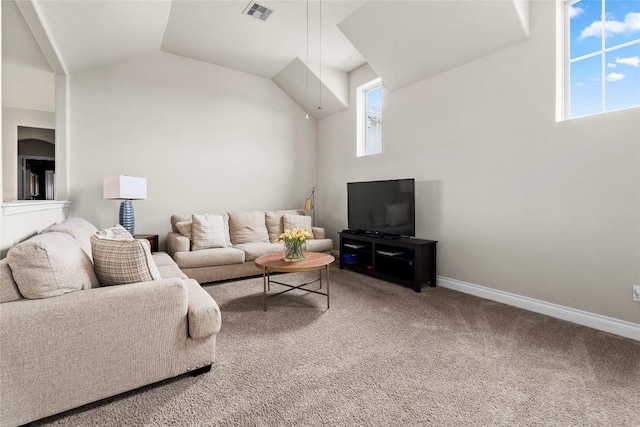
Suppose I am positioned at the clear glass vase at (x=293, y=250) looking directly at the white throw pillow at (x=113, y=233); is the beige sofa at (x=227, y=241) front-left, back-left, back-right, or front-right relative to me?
front-right

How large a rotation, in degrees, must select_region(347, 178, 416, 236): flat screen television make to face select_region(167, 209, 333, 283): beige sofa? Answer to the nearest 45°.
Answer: approximately 45° to its right

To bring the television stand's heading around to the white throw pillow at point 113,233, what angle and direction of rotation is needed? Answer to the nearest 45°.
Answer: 0° — it already faces it

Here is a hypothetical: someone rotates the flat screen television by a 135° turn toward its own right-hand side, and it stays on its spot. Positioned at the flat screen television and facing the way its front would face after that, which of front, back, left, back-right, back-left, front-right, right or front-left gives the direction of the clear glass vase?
back-left

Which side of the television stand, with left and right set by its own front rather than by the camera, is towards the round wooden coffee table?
front

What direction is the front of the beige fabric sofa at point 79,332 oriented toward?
to the viewer's right

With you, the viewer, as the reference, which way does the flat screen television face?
facing the viewer and to the left of the viewer

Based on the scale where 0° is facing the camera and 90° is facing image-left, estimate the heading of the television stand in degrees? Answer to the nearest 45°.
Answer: approximately 45°

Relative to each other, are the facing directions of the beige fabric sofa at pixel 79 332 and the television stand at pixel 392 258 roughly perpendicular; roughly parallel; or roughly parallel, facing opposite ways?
roughly parallel, facing opposite ways

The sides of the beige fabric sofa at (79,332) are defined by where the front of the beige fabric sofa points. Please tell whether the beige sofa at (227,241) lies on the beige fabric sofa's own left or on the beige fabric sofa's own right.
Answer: on the beige fabric sofa's own left

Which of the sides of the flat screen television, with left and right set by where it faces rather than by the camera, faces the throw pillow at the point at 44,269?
front

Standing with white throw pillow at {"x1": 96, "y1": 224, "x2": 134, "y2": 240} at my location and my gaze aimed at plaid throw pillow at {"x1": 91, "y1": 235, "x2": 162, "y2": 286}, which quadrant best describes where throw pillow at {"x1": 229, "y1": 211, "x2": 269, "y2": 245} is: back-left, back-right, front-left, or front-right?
back-left

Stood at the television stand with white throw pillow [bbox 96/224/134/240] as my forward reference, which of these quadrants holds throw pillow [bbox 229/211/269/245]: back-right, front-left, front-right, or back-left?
front-right

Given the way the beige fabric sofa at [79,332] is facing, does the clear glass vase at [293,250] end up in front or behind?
in front
